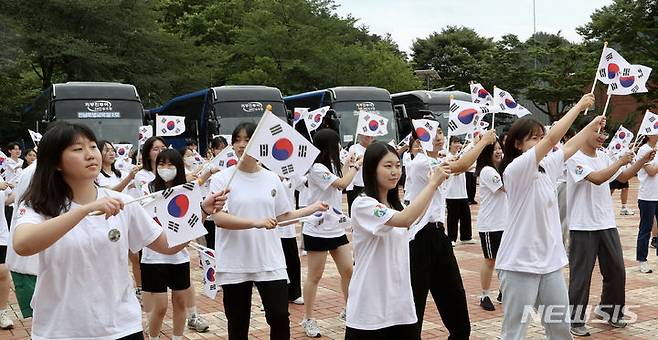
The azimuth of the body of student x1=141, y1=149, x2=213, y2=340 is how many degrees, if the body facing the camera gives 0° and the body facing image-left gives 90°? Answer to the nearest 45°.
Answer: approximately 0°

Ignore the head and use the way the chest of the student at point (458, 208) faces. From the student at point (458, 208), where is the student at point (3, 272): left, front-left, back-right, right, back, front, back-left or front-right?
right

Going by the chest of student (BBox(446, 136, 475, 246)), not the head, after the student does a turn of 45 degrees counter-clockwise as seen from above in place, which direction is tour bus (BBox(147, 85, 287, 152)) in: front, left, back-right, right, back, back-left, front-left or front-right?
back-left

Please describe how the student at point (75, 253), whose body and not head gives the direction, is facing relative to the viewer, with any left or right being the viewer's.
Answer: facing the viewer and to the right of the viewer

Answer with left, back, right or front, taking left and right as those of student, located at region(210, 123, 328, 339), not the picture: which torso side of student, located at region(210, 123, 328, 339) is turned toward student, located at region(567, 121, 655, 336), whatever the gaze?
left

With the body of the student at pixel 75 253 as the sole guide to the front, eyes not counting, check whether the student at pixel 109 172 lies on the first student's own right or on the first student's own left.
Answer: on the first student's own left

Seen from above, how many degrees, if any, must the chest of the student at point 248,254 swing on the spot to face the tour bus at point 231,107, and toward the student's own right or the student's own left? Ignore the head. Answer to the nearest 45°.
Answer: approximately 180°
